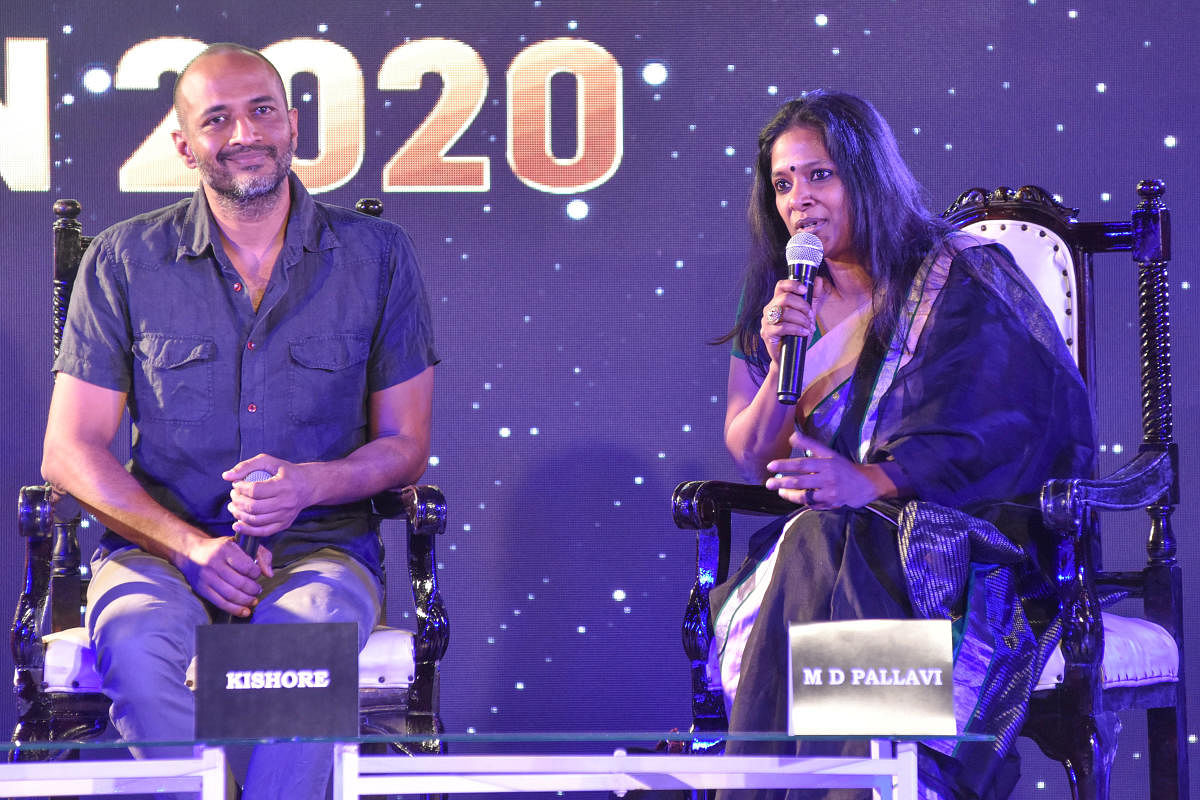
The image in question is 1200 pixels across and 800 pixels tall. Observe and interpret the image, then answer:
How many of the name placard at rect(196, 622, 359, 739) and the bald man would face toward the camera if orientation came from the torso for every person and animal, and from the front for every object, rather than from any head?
2

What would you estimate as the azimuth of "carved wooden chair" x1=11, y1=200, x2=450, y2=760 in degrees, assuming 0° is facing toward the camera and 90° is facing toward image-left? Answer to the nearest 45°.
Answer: approximately 0°

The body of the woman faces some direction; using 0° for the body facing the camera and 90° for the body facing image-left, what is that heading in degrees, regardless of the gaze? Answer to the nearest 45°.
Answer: approximately 45°

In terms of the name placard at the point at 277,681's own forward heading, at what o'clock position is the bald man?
The bald man is roughly at 6 o'clock from the name placard.

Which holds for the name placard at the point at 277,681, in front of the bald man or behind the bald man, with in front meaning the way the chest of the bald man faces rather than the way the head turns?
in front

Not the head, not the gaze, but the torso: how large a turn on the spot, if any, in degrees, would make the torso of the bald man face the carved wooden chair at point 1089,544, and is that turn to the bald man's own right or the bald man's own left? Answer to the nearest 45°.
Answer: approximately 90° to the bald man's own left

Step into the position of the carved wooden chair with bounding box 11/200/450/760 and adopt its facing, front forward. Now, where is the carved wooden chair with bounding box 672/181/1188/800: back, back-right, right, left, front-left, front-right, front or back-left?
left

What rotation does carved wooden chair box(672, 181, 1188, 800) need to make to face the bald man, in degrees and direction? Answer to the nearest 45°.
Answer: approximately 45° to its right
